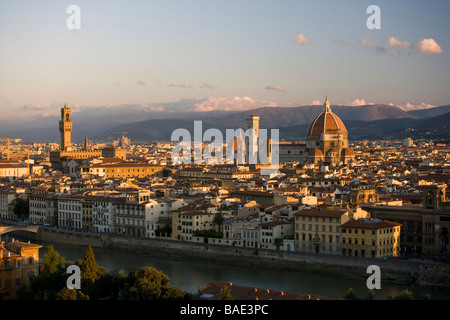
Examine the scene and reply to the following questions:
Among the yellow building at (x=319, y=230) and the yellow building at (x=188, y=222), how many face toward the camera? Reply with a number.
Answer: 2

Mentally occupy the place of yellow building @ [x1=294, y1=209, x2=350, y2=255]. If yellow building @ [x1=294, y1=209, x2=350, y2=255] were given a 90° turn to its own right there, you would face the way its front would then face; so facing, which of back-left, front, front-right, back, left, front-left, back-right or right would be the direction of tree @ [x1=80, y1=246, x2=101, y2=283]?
front-left

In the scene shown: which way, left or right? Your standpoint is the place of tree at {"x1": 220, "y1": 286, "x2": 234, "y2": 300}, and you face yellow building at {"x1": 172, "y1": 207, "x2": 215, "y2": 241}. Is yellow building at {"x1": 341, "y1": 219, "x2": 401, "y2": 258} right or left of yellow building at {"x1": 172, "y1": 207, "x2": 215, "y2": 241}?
right

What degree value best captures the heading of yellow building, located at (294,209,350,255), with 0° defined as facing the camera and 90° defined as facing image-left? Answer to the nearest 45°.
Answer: approximately 0°

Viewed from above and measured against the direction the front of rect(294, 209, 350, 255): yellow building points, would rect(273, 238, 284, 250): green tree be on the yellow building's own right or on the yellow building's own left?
on the yellow building's own right

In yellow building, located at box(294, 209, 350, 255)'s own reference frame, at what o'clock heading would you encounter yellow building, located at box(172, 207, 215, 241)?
yellow building, located at box(172, 207, 215, 241) is roughly at 4 o'clock from yellow building, located at box(294, 209, 350, 255).

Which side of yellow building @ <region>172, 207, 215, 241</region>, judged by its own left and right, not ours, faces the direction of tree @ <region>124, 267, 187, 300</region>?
front

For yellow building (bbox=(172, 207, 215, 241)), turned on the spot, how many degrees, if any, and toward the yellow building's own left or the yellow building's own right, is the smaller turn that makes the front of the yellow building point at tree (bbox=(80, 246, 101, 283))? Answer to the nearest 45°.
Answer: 0° — it already faces it
